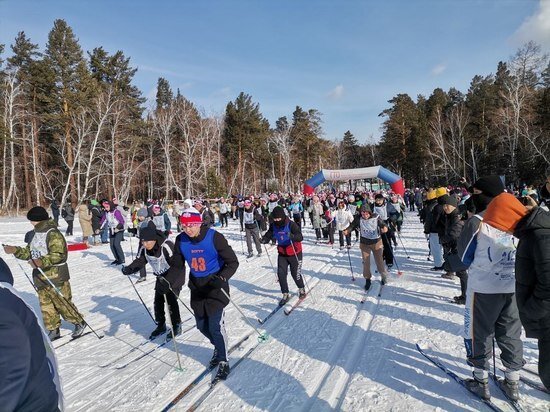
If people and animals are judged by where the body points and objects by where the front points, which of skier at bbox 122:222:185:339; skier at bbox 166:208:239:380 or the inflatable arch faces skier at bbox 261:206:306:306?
the inflatable arch

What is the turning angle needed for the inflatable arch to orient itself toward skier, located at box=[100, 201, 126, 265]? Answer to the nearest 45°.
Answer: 0° — it already faces them

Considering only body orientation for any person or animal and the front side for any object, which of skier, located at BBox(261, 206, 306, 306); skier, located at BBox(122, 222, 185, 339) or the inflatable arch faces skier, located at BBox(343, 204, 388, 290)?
the inflatable arch

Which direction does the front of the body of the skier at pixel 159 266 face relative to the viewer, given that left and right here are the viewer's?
facing the viewer and to the left of the viewer

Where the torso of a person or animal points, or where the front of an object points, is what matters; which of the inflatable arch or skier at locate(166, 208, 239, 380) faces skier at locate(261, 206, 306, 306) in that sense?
the inflatable arch

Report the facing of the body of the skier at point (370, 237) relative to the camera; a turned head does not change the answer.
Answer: toward the camera

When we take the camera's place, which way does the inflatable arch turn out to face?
facing the viewer

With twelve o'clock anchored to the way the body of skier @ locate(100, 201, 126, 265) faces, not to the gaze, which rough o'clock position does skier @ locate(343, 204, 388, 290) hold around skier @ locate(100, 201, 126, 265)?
skier @ locate(343, 204, 388, 290) is roughly at 9 o'clock from skier @ locate(100, 201, 126, 265).

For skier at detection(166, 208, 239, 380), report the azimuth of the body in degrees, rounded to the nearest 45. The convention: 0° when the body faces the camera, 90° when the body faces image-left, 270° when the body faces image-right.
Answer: approximately 45°

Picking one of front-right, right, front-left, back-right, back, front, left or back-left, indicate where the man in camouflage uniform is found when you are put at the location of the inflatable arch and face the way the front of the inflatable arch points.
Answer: front

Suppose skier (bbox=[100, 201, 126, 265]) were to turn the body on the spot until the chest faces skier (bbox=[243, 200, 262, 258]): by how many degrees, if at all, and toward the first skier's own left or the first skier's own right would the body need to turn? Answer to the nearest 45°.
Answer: approximately 135° to the first skier's own left

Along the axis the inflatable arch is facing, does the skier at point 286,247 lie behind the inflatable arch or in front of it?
in front
